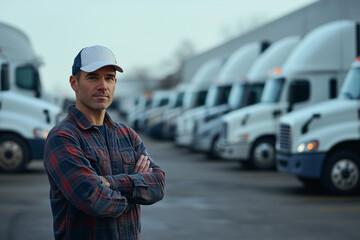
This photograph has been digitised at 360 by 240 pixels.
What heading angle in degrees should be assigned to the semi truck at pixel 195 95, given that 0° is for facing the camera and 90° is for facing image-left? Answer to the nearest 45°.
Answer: approximately 45°

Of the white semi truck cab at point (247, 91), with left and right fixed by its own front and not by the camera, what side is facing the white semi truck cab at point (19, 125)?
front

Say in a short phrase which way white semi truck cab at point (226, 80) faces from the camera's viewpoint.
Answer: facing the viewer and to the left of the viewer

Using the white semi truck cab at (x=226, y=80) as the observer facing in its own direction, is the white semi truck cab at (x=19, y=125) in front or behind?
in front

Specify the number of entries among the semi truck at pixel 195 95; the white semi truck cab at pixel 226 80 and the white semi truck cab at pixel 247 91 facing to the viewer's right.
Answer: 0

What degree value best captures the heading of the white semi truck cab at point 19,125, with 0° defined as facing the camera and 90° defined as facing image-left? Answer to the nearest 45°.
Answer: approximately 270°

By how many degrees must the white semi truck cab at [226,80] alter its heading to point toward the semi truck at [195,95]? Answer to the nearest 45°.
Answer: approximately 135° to its right

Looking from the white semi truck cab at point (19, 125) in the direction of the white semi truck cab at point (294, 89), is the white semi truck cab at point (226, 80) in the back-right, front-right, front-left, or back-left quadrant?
front-left
